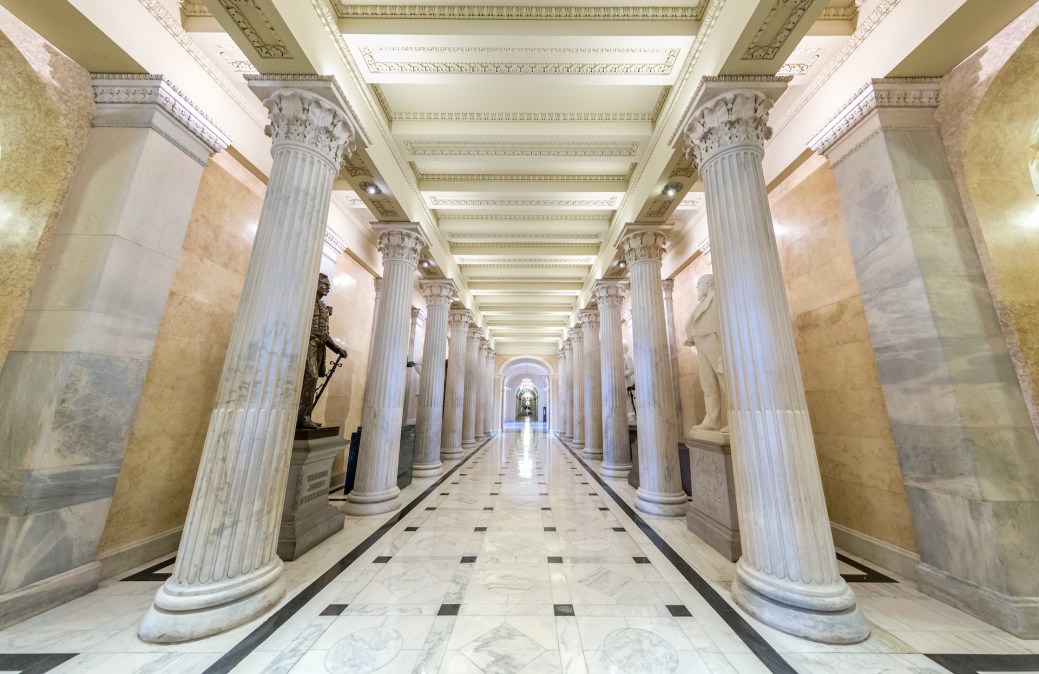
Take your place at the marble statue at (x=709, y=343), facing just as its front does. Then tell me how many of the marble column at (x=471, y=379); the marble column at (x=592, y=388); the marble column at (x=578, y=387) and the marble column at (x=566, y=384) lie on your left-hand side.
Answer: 0

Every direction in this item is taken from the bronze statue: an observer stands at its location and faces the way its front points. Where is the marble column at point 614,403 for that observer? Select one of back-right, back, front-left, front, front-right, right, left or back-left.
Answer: front

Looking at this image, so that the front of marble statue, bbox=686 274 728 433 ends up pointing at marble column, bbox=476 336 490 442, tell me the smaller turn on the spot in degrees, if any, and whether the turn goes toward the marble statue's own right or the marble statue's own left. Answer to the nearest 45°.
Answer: approximately 45° to the marble statue's own right

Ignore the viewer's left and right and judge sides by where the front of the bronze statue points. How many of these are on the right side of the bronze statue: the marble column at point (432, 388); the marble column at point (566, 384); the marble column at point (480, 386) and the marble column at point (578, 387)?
0

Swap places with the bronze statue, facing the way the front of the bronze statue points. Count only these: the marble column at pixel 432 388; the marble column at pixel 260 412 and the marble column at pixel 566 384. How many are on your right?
1

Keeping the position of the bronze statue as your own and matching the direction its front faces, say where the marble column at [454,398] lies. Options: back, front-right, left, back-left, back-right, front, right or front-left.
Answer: front-left

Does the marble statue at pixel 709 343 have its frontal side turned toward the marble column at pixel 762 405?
no

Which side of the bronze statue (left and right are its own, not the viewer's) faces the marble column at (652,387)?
front

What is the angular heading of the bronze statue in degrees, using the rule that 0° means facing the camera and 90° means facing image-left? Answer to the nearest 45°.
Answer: approximately 270°

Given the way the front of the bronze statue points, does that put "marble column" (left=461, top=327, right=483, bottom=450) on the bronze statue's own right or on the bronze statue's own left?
on the bronze statue's own left

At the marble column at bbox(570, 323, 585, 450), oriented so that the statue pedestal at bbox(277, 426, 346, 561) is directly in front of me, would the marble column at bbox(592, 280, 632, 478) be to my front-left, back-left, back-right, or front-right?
front-left

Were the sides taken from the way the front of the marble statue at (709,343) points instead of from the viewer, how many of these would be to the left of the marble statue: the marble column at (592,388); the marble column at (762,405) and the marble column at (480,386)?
1

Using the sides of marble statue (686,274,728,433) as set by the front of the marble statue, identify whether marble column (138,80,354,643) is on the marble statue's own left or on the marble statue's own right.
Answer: on the marble statue's own left

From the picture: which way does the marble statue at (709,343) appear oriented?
to the viewer's left

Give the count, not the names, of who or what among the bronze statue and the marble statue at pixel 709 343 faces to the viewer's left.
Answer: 1

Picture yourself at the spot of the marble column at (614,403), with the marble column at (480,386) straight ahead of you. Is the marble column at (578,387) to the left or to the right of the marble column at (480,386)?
right
